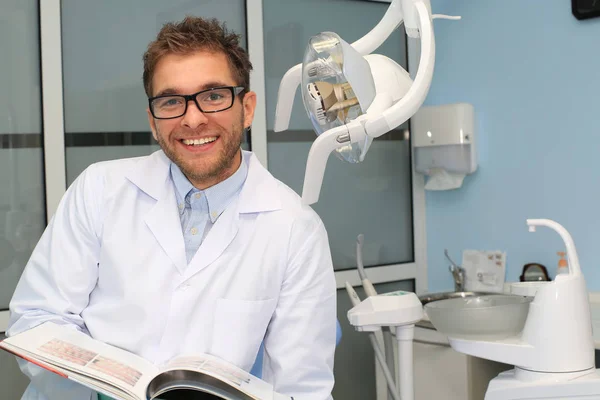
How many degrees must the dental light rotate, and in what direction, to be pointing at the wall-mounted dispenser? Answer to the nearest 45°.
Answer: approximately 135° to its right

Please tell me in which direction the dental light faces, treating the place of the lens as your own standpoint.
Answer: facing the viewer and to the left of the viewer

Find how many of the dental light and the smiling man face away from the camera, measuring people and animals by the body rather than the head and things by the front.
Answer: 0

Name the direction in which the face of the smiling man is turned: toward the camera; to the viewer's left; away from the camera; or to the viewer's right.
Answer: toward the camera

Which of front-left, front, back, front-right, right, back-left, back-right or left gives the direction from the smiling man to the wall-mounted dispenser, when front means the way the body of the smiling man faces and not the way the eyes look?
back-left

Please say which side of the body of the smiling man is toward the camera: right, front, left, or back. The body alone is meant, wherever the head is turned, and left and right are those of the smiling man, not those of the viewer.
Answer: front
